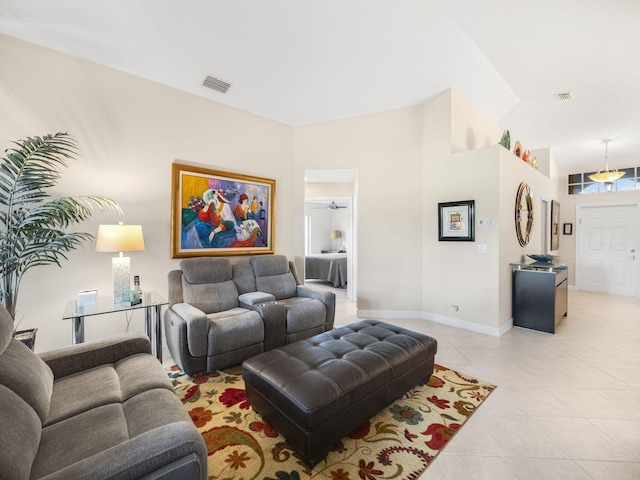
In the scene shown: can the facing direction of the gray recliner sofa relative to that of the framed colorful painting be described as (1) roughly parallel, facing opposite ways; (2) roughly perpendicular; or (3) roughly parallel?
roughly parallel

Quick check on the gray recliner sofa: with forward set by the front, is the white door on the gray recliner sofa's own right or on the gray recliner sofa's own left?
on the gray recliner sofa's own left

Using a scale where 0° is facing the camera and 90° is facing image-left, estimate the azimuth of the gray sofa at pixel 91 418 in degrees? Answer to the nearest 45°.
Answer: approximately 270°

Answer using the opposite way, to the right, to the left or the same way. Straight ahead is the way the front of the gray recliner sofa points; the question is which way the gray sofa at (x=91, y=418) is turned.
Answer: to the left

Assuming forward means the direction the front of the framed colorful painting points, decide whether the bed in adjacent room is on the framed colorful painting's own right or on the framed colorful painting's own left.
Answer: on the framed colorful painting's own left

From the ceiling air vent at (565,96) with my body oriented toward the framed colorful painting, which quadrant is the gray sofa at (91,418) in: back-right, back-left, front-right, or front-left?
front-left

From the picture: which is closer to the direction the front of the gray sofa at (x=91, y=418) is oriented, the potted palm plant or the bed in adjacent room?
the bed in adjacent room

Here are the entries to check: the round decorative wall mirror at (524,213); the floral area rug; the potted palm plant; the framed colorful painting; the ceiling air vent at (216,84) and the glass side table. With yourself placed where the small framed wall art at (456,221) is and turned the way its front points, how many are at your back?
1

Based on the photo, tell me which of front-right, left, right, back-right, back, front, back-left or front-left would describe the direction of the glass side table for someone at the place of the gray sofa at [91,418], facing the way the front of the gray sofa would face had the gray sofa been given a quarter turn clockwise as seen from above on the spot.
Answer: back

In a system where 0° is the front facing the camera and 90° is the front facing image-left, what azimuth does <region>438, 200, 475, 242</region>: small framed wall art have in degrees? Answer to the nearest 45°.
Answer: approximately 45°

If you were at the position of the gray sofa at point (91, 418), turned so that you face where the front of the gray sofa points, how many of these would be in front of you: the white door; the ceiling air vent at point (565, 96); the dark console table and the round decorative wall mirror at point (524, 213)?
4

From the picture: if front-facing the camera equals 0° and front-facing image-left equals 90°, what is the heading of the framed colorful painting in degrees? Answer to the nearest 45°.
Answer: approximately 315°

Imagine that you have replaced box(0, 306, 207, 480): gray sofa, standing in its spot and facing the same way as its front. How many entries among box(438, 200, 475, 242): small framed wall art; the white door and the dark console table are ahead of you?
3
